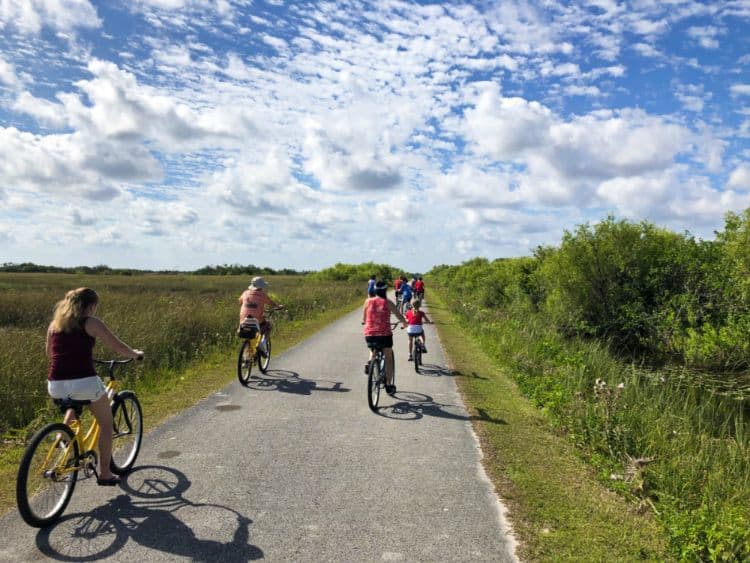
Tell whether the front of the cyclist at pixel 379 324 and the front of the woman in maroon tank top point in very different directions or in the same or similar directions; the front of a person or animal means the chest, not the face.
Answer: same or similar directions

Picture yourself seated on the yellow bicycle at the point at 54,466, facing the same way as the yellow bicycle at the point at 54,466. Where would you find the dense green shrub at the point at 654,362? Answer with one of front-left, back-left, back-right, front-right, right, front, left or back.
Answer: front-right

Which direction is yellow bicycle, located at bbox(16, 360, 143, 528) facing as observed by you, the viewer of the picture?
facing away from the viewer and to the right of the viewer

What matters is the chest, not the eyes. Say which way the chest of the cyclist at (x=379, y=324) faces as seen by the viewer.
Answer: away from the camera

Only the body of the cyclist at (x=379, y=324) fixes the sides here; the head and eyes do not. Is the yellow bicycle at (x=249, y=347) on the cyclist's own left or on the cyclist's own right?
on the cyclist's own left

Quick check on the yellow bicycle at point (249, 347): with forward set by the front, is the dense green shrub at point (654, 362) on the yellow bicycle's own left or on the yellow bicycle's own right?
on the yellow bicycle's own right

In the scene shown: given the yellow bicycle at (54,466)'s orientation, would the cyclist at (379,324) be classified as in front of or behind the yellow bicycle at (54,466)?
in front

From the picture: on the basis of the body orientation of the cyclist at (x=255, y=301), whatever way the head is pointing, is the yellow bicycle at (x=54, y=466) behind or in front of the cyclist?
behind

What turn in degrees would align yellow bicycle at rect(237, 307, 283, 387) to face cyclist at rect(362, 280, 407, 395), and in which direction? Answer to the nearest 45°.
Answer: approximately 90° to its right

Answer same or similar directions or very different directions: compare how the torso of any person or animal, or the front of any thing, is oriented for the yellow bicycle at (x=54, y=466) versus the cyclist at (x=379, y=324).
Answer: same or similar directions

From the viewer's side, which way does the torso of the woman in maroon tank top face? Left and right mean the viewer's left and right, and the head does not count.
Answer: facing away from the viewer and to the right of the viewer

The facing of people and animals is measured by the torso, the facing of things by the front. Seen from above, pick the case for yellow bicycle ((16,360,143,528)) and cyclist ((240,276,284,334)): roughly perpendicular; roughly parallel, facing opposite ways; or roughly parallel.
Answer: roughly parallel

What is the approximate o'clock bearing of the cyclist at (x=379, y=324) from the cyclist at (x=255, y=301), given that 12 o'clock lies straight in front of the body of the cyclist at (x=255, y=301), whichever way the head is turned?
the cyclist at (x=379, y=324) is roughly at 3 o'clock from the cyclist at (x=255, y=301).

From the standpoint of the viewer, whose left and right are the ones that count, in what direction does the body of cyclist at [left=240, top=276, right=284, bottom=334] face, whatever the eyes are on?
facing away from the viewer and to the right of the viewer

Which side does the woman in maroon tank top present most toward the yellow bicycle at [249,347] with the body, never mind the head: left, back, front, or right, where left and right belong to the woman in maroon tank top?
front

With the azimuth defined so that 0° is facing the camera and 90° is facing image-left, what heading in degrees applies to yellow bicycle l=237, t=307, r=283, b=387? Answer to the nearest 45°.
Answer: approximately 225°
